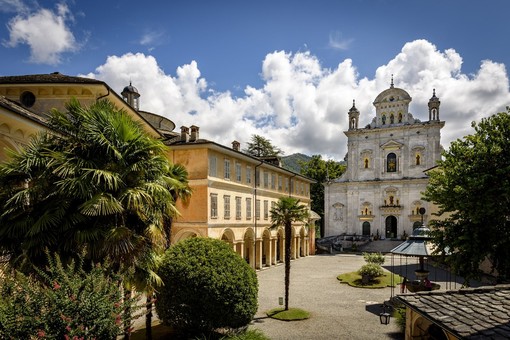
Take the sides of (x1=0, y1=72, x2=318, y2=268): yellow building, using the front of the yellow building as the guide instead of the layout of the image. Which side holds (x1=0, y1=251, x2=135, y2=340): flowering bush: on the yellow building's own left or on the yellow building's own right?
on the yellow building's own right

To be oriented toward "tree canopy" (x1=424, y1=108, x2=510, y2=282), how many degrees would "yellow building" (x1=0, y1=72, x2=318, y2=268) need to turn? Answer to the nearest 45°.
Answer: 0° — it already faces it

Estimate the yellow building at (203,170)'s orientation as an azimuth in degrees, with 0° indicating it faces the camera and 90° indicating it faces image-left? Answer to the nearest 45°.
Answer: approximately 315°

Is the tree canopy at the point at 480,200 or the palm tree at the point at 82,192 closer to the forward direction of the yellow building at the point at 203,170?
the tree canopy
